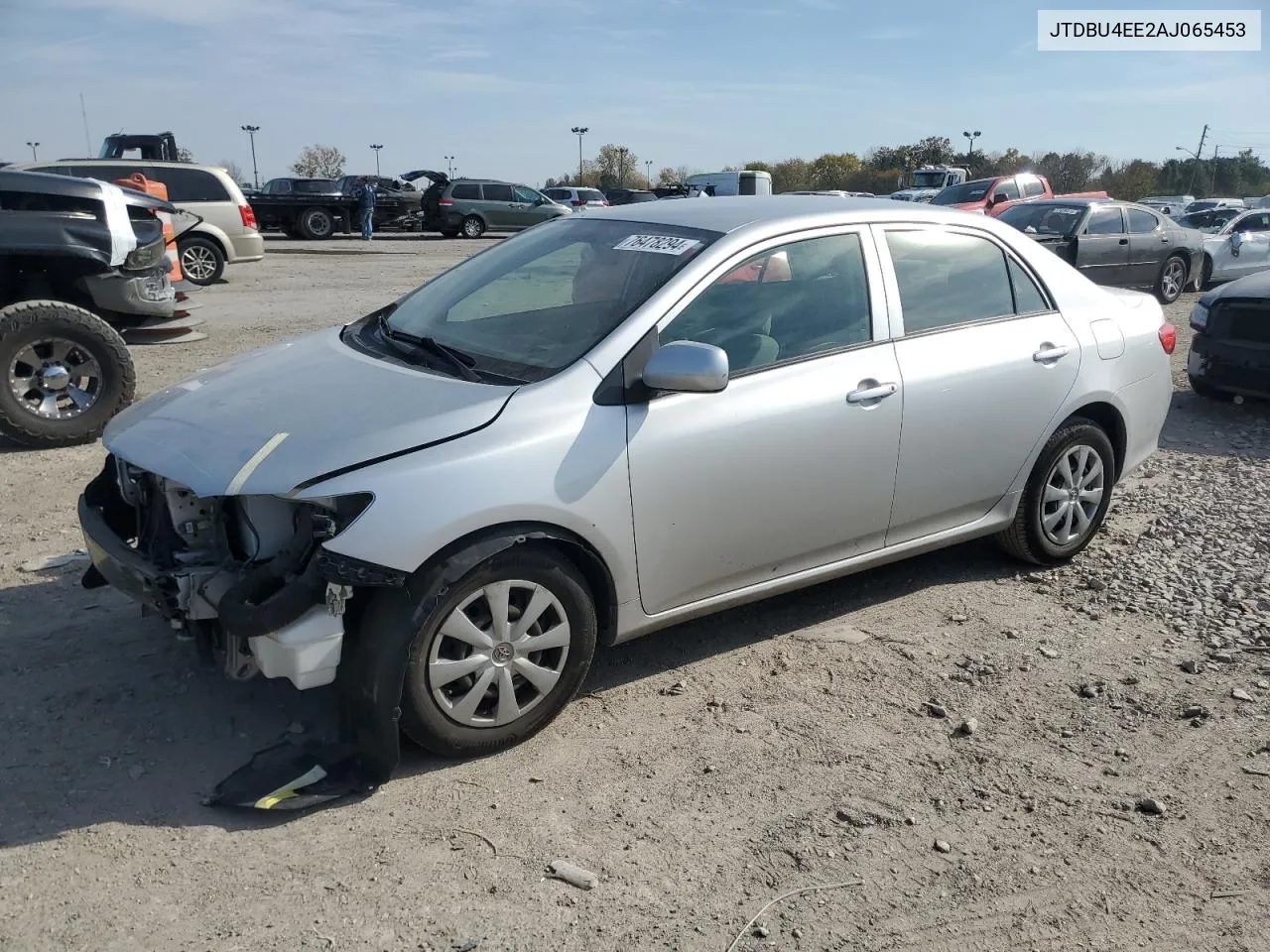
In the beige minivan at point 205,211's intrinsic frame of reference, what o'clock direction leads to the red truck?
The red truck is roughly at 6 o'clock from the beige minivan.

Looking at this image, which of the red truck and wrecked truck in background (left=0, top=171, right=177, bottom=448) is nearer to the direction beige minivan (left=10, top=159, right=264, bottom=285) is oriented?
the wrecked truck in background

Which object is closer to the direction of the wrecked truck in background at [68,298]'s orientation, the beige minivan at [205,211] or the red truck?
the red truck

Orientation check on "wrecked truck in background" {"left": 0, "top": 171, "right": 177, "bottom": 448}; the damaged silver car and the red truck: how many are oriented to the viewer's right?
1

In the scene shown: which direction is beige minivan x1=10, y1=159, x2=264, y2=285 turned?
to the viewer's left

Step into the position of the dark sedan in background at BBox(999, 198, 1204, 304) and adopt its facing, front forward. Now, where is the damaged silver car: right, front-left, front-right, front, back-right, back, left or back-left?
front-left

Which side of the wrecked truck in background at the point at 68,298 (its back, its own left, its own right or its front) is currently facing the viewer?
right

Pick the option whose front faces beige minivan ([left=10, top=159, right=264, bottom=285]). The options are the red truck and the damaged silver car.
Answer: the red truck

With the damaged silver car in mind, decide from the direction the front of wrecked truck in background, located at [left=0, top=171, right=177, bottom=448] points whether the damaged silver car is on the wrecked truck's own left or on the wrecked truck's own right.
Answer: on the wrecked truck's own right

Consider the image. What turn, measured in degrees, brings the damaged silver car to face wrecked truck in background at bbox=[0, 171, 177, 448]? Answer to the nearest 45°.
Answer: approximately 90° to its right

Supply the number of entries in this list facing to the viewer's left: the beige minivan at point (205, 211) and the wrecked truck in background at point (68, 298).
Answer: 1

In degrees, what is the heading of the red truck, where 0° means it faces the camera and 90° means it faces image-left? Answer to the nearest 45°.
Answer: approximately 45°
